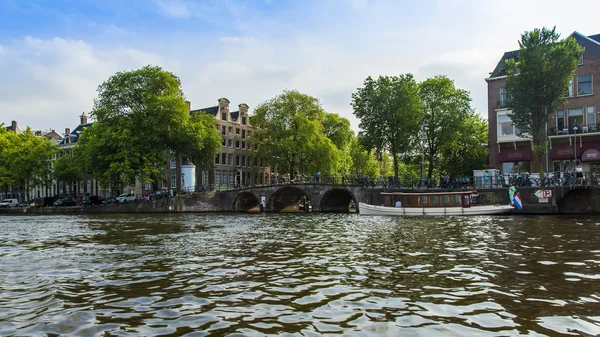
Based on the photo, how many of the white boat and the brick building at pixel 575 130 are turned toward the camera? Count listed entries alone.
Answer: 1

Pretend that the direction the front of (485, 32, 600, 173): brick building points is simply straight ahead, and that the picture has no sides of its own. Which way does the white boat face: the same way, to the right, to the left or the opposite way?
to the right

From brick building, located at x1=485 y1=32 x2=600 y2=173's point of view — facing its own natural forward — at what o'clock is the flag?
The flag is roughly at 1 o'clock from the brick building.

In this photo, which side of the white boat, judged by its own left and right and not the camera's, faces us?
left

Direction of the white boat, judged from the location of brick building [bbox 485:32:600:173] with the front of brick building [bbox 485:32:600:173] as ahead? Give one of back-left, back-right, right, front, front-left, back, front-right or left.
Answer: front-right

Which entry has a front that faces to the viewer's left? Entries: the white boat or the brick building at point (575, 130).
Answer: the white boat

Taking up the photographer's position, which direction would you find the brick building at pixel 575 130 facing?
facing the viewer

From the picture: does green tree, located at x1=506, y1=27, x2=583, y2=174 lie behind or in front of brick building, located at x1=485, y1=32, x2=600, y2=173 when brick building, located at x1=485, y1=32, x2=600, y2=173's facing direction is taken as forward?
in front

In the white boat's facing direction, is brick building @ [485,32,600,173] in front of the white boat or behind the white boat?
behind
